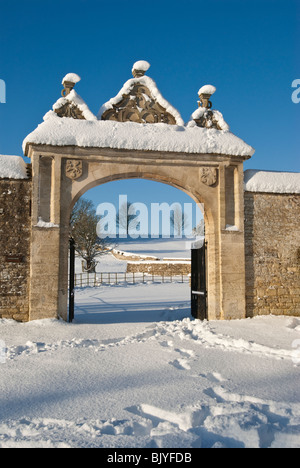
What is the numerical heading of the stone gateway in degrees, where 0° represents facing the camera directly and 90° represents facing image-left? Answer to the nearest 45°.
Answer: approximately 0°

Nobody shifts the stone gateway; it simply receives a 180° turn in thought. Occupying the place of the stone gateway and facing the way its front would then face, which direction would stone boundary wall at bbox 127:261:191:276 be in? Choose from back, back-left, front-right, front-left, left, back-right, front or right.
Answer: front
